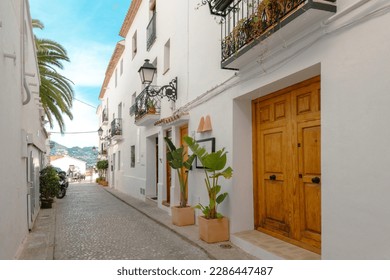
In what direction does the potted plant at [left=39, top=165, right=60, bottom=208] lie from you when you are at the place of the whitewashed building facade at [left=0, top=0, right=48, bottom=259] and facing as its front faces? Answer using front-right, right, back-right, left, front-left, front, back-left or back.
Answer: left

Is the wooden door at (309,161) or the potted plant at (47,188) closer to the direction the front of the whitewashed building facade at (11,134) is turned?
the wooden door

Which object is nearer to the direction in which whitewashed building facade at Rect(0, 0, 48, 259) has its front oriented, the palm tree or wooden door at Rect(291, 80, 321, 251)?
the wooden door

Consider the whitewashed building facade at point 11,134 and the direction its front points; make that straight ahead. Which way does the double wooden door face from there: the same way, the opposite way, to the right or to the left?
the opposite way

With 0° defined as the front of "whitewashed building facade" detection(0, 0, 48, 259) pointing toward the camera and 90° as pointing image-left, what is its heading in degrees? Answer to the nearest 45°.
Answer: approximately 270°

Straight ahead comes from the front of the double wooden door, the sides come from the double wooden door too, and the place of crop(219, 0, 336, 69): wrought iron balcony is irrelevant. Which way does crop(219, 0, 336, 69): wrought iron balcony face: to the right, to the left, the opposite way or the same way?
the same way

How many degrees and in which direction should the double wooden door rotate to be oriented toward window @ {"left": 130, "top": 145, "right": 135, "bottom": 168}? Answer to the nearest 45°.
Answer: approximately 90° to its right

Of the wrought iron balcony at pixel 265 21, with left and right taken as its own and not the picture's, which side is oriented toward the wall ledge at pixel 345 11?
left

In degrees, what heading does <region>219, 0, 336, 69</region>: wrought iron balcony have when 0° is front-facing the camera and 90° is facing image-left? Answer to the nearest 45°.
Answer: approximately 45°

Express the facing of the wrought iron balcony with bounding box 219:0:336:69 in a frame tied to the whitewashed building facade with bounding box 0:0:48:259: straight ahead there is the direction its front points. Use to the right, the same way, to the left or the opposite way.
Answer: the opposite way

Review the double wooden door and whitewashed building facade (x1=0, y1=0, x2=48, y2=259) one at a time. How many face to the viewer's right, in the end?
1

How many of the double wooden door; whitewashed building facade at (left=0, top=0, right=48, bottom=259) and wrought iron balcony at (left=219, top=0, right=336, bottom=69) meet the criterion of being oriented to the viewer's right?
1

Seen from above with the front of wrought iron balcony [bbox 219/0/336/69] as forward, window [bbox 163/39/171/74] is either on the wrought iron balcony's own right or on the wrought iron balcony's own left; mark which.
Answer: on the wrought iron balcony's own right

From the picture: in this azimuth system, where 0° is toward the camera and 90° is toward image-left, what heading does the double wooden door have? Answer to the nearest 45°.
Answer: approximately 45°

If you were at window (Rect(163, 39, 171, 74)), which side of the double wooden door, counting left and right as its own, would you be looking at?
right
